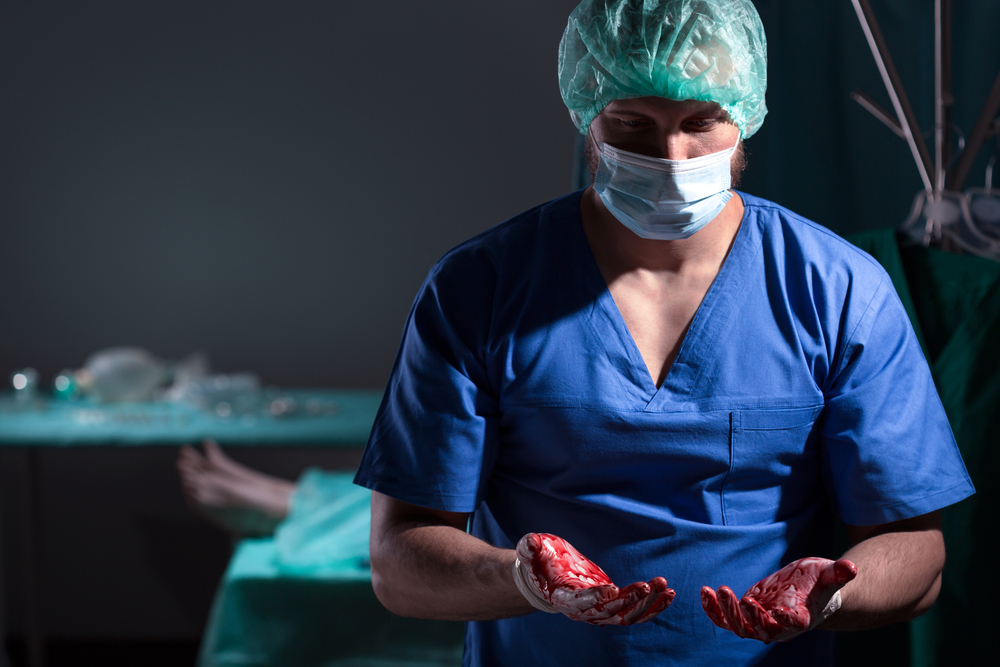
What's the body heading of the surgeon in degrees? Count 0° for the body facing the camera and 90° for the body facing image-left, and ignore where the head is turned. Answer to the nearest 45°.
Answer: approximately 0°

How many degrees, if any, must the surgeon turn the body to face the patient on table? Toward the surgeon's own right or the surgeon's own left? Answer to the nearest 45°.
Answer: approximately 135° to the surgeon's own right

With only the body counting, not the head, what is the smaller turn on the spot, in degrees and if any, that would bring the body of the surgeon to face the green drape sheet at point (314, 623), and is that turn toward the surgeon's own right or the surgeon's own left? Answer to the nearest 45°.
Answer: approximately 135° to the surgeon's own right
